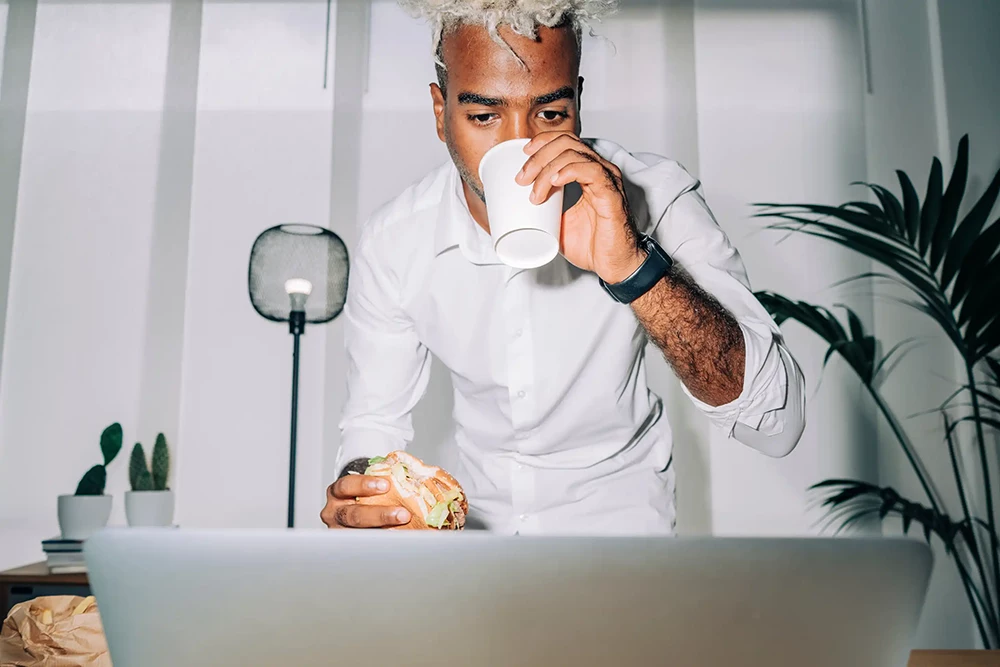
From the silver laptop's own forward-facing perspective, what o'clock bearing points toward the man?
The man is roughly at 12 o'clock from the silver laptop.

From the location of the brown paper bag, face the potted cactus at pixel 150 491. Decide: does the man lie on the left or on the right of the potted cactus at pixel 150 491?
right

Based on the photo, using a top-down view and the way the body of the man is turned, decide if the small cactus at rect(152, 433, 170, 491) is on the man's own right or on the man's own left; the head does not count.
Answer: on the man's own right

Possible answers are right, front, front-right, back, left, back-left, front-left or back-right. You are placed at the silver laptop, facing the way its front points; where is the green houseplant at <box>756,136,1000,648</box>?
front-right

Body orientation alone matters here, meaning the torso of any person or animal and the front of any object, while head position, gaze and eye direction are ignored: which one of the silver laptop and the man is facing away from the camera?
the silver laptop

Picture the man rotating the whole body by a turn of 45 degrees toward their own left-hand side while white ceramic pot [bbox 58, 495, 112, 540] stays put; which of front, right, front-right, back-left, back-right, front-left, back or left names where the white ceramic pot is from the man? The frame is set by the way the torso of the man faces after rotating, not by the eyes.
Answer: back

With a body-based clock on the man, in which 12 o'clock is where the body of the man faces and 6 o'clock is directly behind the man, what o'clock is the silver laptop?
The silver laptop is roughly at 12 o'clock from the man.

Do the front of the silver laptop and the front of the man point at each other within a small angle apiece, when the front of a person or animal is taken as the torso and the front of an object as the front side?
yes

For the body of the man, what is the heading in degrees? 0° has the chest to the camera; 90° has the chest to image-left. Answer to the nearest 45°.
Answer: approximately 0°

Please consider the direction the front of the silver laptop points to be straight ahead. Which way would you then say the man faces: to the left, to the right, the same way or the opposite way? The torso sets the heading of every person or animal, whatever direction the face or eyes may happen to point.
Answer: the opposite way

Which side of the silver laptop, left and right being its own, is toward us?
back
